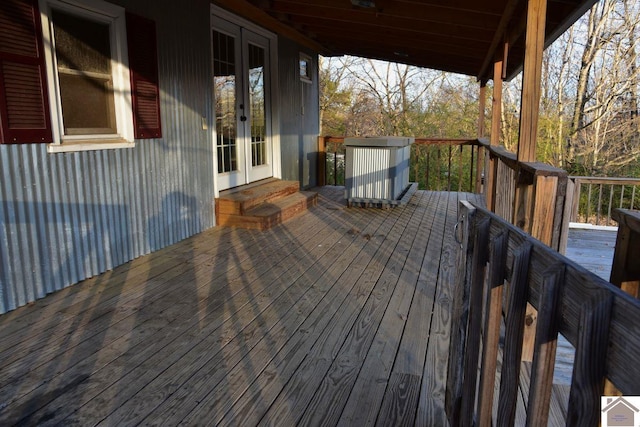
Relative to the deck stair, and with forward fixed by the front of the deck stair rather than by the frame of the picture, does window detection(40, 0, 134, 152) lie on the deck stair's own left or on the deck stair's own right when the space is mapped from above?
on the deck stair's own right

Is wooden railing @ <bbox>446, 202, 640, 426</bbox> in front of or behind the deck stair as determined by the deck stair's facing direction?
in front

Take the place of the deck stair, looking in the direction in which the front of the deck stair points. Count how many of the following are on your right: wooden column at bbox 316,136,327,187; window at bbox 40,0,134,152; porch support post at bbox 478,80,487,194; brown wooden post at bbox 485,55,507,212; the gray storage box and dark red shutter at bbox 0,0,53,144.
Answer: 2

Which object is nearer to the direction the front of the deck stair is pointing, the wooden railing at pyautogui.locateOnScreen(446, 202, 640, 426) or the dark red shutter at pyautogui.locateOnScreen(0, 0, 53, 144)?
the wooden railing

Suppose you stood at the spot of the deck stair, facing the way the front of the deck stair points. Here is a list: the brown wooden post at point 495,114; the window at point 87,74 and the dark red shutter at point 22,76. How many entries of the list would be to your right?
2

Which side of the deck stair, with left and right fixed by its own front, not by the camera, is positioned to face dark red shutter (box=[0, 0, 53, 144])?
right

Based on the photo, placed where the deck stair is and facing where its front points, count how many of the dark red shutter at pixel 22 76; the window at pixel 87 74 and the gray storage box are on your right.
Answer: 2

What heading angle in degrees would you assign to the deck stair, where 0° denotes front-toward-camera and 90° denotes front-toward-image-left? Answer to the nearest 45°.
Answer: approximately 315°

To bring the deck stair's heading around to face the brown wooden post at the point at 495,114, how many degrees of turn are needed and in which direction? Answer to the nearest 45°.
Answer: approximately 45° to its left

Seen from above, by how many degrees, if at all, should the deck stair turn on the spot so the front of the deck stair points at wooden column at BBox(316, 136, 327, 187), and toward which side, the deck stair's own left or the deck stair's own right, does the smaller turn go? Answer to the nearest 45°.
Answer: approximately 135° to the deck stair's own left
